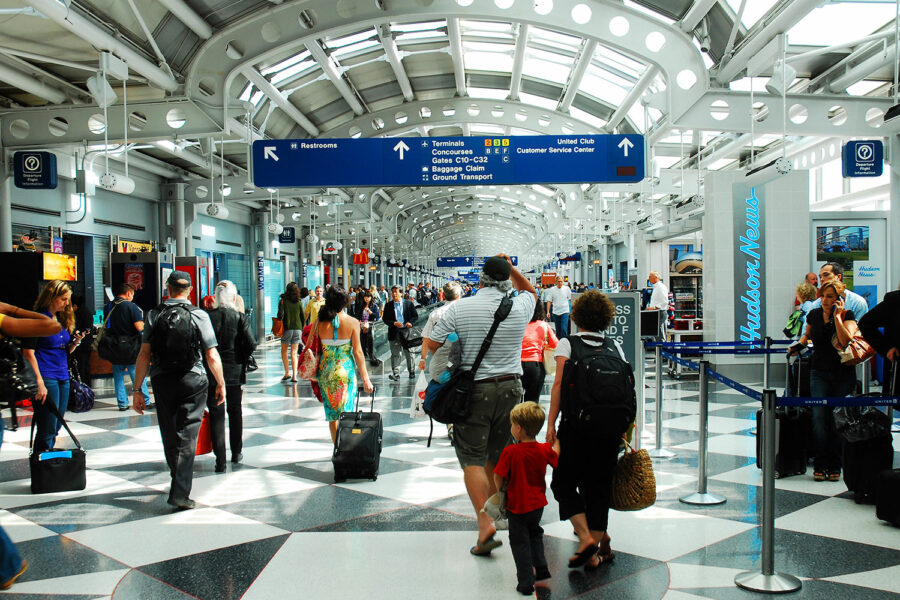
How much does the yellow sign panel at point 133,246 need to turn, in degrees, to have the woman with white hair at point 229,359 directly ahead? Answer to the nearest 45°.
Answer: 0° — it already faces them

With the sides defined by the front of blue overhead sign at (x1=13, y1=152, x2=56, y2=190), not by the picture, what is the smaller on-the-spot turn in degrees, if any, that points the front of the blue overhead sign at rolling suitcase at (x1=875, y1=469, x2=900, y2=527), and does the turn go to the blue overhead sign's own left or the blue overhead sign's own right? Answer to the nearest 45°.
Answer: approximately 45° to the blue overhead sign's own left

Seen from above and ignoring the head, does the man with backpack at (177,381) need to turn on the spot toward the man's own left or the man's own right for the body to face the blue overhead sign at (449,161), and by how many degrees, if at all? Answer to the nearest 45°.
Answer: approximately 45° to the man's own right

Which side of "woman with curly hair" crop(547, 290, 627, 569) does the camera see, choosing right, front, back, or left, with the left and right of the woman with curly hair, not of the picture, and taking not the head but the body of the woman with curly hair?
back

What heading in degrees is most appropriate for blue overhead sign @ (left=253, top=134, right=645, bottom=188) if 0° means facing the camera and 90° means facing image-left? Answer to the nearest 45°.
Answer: approximately 0°

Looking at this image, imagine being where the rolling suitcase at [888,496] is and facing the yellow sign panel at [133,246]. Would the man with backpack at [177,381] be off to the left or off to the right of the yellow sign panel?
left

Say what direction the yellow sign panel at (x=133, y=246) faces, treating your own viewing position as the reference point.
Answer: facing the viewer

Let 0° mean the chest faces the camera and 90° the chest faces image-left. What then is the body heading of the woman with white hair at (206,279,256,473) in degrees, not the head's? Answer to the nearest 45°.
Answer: approximately 180°

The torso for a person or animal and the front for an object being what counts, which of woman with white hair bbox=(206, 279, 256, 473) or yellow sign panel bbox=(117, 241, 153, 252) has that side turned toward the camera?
the yellow sign panel

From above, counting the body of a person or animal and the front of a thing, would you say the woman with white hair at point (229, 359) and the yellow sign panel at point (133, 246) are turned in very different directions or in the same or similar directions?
very different directions

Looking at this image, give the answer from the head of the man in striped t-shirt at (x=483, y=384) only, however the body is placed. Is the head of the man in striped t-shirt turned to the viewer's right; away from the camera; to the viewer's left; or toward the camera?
away from the camera

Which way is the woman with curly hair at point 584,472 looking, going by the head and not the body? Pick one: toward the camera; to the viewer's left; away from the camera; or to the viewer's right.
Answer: away from the camera

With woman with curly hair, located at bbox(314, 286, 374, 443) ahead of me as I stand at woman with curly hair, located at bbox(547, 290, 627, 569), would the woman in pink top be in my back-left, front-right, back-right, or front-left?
front-right

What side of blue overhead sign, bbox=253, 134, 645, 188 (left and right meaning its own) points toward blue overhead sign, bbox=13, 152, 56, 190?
right

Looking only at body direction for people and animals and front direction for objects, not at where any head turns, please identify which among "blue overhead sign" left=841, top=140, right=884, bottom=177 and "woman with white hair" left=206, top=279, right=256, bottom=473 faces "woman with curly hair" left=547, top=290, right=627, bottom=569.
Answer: the blue overhead sign

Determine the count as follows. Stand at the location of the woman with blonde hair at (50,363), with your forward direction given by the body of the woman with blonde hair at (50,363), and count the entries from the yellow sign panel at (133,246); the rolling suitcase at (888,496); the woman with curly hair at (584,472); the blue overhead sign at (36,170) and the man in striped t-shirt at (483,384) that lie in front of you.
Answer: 3

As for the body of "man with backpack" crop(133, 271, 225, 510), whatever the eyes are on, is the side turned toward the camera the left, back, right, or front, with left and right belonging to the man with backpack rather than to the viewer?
back

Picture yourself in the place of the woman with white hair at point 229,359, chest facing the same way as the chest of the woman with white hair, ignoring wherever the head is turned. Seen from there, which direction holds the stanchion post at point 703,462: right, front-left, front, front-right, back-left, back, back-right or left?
back-right

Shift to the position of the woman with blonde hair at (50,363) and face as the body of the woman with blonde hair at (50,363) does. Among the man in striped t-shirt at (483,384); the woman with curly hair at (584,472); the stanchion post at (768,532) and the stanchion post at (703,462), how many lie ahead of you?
4

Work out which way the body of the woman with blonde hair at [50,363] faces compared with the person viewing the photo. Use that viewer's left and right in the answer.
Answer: facing the viewer and to the right of the viewer

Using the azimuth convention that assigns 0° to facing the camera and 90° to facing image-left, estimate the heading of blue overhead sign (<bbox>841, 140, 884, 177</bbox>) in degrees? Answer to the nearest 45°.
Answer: approximately 0°
